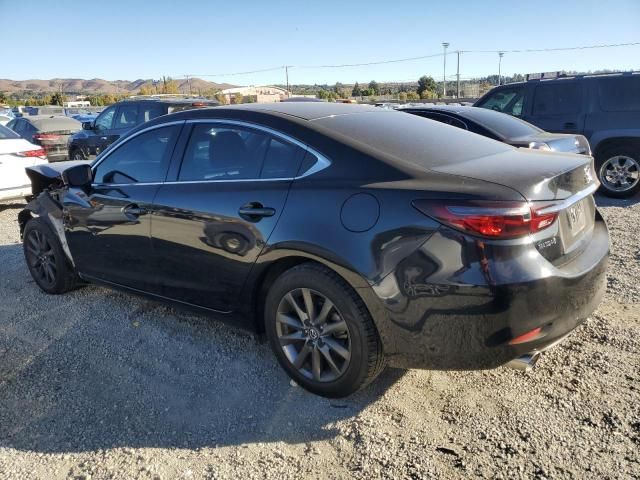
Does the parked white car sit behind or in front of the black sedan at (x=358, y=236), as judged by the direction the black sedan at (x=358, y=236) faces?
in front

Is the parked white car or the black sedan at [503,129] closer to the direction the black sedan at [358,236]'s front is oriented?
the parked white car

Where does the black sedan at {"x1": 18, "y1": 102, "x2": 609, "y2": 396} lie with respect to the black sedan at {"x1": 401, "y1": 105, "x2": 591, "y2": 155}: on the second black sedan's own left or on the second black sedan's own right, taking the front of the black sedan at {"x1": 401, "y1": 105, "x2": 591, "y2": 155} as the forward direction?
on the second black sedan's own left

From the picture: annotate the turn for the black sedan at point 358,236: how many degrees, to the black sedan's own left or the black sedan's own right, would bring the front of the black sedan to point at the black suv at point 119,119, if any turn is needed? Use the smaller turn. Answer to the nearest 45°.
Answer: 0° — it already faces it

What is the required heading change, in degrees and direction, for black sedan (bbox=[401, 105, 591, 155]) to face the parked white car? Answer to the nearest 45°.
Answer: approximately 45° to its left

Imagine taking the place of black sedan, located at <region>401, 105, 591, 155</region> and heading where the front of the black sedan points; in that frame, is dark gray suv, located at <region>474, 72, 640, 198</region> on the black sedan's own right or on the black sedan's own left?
on the black sedan's own right

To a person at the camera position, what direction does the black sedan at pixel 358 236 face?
facing away from the viewer and to the left of the viewer

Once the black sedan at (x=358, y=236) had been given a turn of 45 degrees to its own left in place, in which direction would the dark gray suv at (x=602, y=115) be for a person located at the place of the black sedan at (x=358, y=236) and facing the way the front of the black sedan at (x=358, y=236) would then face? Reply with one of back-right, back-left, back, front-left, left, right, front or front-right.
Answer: back-right

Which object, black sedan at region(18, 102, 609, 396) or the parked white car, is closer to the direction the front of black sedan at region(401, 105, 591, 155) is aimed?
the parked white car

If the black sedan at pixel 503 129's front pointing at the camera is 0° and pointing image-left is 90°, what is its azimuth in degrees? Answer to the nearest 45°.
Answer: approximately 135°
